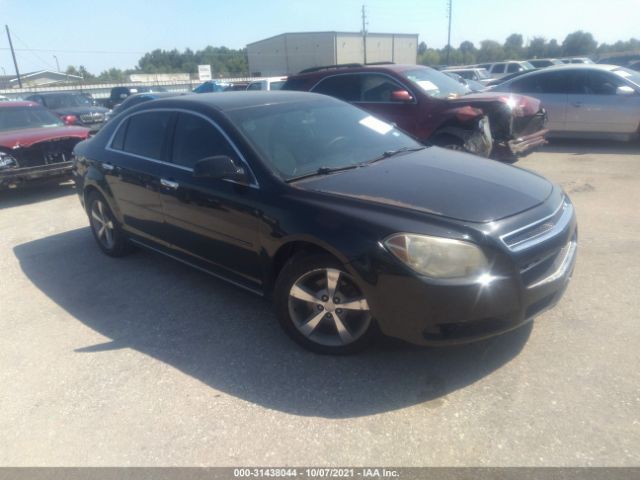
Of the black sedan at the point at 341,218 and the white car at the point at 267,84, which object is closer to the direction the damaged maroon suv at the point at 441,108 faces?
the black sedan

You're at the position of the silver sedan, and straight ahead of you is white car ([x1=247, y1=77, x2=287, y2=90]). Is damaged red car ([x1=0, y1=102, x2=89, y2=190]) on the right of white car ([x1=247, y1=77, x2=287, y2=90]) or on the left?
left

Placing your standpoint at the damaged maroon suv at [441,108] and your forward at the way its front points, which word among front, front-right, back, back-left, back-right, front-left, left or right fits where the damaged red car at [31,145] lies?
back-right

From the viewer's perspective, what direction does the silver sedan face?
to the viewer's right

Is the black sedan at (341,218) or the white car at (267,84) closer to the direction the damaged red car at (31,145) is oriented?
the black sedan

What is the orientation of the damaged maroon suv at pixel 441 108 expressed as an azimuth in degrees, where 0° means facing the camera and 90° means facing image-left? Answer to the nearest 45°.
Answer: approximately 315°

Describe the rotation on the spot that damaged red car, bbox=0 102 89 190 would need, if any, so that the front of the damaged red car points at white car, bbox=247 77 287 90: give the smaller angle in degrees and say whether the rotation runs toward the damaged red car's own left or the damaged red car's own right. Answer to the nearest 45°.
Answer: approximately 90° to the damaged red car's own left

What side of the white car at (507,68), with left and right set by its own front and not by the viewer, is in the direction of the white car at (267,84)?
right

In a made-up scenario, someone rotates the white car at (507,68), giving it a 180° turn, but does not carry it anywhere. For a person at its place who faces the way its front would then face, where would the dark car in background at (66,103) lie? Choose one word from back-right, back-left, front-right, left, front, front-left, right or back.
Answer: left

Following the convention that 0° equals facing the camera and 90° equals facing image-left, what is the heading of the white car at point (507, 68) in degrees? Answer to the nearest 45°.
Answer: approximately 315°
